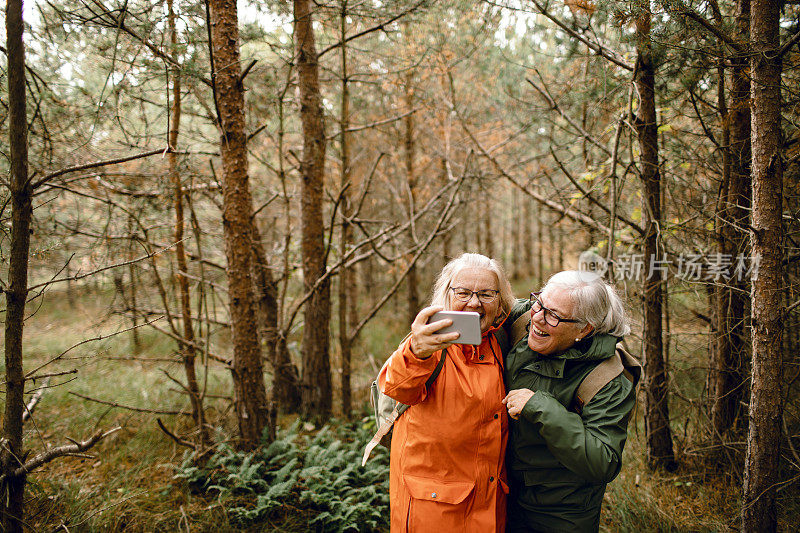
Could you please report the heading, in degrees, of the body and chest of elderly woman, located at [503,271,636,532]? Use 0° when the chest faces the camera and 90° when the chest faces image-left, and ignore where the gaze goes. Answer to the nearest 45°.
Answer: approximately 45°

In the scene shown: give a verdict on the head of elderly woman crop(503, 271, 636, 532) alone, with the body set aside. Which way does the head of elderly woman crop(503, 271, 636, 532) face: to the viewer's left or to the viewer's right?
to the viewer's left

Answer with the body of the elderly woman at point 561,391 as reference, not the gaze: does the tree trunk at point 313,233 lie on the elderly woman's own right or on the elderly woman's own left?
on the elderly woman's own right

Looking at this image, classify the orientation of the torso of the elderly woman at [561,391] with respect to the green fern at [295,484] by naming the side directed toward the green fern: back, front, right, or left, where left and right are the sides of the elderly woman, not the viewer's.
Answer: right

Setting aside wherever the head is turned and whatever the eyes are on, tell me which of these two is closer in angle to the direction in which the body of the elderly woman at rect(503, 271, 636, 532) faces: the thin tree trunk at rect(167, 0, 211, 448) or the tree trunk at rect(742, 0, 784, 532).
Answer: the thin tree trunk

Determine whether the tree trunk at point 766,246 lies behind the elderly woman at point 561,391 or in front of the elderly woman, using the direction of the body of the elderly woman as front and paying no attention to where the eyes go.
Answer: behind
